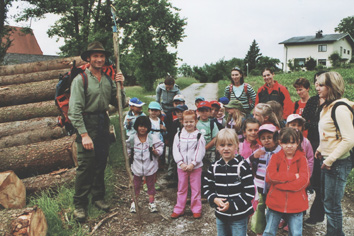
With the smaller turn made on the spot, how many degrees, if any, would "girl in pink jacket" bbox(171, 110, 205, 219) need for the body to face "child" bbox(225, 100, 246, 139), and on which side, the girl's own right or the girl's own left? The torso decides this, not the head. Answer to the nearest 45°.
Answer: approximately 135° to the girl's own left

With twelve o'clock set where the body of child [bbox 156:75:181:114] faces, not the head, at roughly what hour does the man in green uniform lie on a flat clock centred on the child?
The man in green uniform is roughly at 1 o'clock from the child.

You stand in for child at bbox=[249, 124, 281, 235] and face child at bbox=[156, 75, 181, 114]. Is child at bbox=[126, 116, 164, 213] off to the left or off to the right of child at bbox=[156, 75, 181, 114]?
left

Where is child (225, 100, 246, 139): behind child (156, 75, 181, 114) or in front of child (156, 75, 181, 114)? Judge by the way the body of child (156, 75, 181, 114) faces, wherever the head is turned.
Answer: in front

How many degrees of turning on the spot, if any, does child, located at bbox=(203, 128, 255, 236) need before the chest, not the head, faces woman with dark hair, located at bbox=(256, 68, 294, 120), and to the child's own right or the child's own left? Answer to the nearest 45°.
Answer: approximately 180°

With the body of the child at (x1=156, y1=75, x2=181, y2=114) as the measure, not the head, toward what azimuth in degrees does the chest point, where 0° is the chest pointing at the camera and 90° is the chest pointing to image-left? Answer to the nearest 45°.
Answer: approximately 0°

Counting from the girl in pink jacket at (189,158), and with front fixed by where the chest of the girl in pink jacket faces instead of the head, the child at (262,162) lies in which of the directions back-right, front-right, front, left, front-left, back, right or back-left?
front-left

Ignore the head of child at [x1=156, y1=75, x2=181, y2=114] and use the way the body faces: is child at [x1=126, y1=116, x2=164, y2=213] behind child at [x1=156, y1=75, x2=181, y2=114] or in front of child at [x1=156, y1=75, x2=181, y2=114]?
in front

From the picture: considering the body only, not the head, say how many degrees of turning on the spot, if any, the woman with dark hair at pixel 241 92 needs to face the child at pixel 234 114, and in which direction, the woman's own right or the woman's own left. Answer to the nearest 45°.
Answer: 0° — they already face them

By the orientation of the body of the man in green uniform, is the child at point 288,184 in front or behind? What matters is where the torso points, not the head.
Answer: in front
